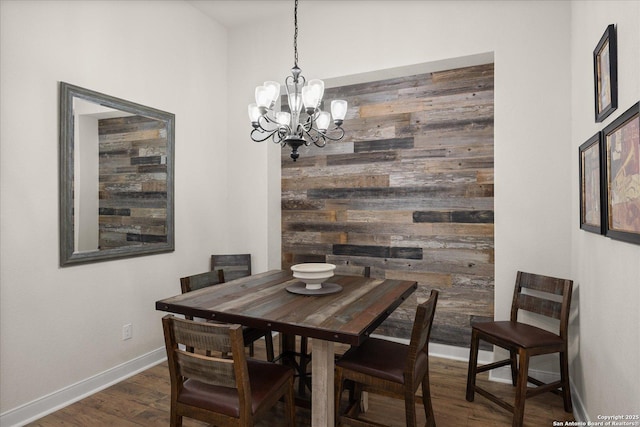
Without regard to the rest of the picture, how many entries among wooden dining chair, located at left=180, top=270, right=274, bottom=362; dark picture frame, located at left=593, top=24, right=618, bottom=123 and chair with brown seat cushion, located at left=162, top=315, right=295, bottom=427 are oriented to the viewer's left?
1

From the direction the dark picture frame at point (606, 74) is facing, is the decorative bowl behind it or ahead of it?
ahead

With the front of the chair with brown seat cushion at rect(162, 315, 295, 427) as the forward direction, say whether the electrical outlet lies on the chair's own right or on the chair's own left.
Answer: on the chair's own left

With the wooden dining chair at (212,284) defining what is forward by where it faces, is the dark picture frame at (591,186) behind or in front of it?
in front

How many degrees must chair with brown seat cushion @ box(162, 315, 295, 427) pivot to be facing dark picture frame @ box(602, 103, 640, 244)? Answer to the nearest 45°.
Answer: approximately 45° to its right

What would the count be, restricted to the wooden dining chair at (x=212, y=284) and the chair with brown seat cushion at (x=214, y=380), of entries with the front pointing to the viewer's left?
0

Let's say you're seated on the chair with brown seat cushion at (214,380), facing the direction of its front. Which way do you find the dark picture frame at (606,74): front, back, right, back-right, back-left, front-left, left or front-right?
front-right

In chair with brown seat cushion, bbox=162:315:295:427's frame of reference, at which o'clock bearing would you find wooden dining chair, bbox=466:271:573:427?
The wooden dining chair is roughly at 1 o'clock from the chair with brown seat cushion.

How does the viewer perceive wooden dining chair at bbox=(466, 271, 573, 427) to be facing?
facing the viewer and to the left of the viewer

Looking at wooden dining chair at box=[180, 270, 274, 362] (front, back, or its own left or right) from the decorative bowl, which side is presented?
front

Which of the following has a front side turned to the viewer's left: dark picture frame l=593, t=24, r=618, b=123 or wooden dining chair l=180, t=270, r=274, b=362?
the dark picture frame

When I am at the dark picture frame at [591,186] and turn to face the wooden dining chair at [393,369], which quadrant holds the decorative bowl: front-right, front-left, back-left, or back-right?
front-right

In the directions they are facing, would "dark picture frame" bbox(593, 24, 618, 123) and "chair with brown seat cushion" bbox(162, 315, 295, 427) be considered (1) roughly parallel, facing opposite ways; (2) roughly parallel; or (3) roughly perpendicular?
roughly perpendicular

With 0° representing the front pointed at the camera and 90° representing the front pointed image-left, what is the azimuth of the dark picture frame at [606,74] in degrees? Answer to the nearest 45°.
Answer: approximately 90°

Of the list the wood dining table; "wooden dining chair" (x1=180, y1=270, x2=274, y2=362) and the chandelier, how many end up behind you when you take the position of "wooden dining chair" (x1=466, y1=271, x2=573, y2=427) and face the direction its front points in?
0

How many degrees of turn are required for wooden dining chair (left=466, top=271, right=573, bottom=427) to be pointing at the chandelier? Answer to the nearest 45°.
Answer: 0° — it already faces it
